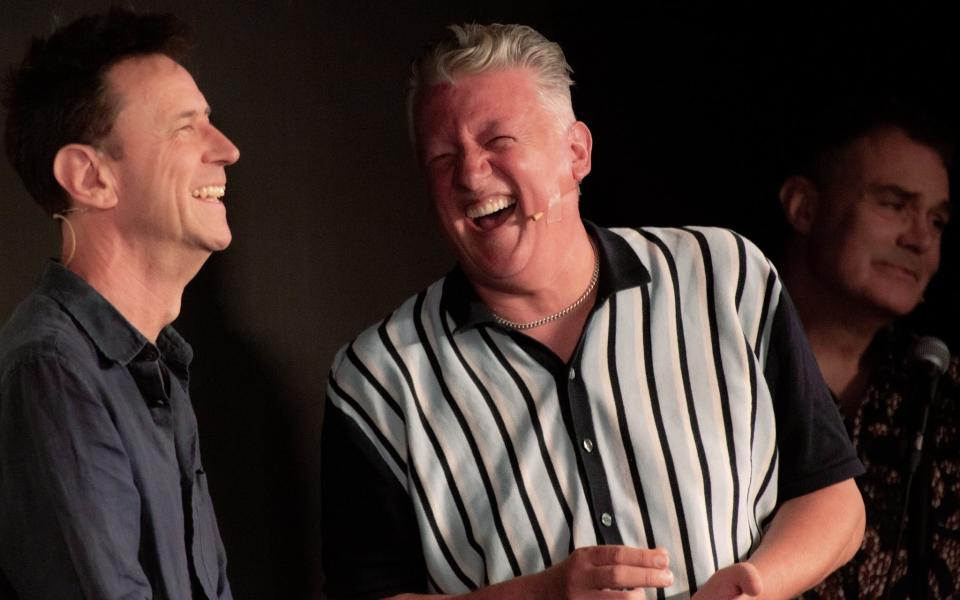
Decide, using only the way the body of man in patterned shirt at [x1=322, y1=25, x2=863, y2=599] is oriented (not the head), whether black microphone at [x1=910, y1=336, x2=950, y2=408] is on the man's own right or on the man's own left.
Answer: on the man's own left

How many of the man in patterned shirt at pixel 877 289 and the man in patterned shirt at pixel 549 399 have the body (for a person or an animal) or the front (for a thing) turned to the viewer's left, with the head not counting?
0

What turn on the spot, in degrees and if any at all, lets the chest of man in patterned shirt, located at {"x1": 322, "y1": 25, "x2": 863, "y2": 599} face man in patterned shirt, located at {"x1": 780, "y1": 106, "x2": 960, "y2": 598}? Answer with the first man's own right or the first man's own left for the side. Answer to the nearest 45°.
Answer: approximately 135° to the first man's own left

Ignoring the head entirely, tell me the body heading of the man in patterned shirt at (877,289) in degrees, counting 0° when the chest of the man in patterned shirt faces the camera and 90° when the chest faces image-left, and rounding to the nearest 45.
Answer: approximately 315°

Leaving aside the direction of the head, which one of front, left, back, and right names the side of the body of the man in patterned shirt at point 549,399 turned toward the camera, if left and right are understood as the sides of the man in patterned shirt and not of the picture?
front

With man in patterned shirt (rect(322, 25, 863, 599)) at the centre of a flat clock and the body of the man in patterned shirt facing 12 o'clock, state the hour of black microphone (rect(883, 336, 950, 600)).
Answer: The black microphone is roughly at 8 o'clock from the man in patterned shirt.

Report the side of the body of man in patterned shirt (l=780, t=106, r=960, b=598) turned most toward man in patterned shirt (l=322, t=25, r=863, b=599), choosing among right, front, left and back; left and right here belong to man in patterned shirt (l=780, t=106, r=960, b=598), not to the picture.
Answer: right

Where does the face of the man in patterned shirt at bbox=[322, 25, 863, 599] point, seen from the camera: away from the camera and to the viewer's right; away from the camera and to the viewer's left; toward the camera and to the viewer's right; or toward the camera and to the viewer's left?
toward the camera and to the viewer's left
